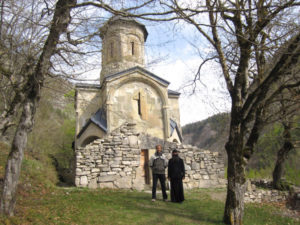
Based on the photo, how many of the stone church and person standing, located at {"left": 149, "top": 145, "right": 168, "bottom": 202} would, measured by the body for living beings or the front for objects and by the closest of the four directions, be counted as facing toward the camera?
2

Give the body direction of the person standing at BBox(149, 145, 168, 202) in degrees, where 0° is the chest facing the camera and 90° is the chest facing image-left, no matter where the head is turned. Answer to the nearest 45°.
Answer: approximately 0°

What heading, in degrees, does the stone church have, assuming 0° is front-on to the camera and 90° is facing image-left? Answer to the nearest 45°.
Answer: approximately 0°

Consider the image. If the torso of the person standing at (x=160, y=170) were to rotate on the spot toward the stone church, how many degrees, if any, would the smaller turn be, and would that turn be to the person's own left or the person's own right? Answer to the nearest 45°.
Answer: approximately 180°
